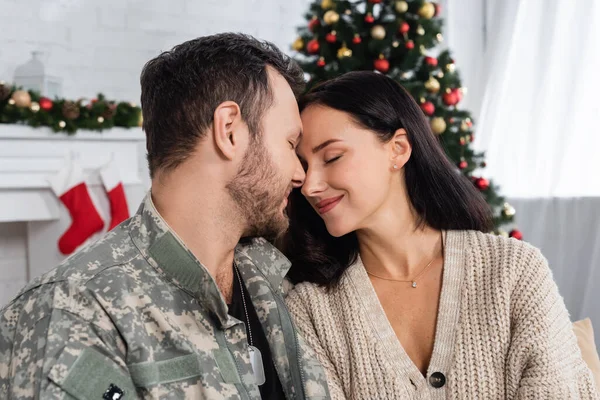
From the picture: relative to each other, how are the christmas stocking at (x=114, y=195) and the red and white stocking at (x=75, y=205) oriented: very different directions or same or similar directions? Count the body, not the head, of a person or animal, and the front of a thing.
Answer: same or similar directions

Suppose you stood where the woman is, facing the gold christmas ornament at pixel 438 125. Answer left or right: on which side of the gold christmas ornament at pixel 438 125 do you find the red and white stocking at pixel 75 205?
left

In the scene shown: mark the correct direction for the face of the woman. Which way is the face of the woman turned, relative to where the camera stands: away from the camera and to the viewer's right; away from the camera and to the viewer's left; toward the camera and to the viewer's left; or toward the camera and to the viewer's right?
toward the camera and to the viewer's left

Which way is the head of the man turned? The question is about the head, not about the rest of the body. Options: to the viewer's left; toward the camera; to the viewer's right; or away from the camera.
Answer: to the viewer's right
